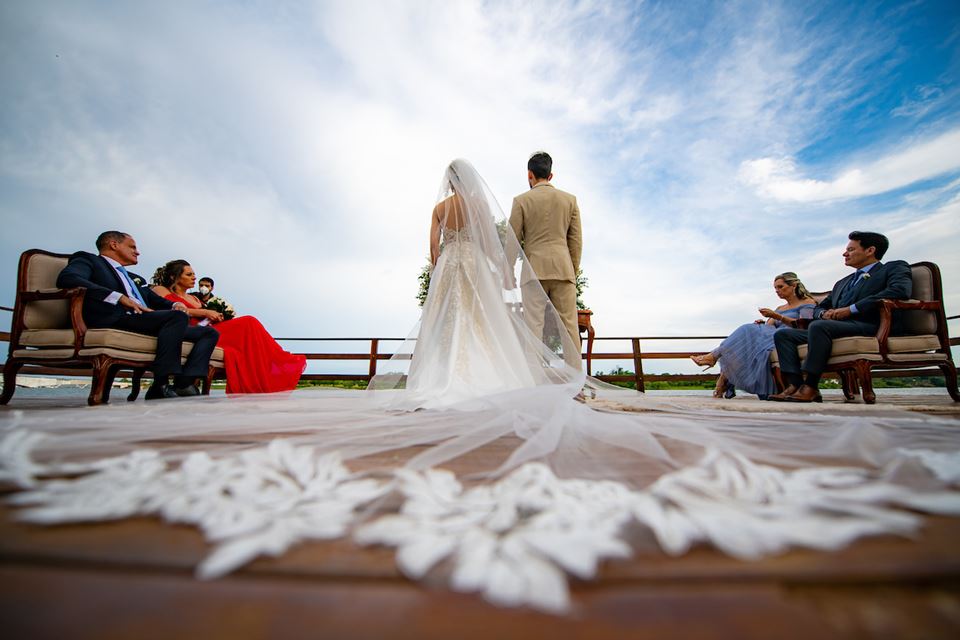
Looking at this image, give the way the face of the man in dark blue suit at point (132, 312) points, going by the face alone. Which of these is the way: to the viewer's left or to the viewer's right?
to the viewer's right

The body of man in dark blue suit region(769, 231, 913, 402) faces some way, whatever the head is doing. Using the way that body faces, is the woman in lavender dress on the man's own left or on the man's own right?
on the man's own right

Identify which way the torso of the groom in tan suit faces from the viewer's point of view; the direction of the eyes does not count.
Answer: away from the camera

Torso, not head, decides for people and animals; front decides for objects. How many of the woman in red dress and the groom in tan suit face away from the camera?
1

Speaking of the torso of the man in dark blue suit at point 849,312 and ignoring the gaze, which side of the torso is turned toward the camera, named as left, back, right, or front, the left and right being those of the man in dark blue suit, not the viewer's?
left

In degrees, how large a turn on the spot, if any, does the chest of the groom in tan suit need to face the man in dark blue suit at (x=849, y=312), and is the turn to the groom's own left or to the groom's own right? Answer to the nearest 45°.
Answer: approximately 90° to the groom's own right

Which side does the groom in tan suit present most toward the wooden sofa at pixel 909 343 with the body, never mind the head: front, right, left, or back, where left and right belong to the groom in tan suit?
right

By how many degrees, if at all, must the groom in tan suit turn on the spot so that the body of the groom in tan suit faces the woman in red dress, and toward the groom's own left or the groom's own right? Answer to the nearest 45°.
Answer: approximately 90° to the groom's own left

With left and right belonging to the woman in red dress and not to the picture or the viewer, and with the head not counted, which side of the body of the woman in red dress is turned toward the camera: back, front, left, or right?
right

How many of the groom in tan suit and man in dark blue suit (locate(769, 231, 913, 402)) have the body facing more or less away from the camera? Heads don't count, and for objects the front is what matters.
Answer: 1

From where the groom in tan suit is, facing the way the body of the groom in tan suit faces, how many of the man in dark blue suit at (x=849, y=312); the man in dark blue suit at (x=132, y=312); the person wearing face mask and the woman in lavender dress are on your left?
2
